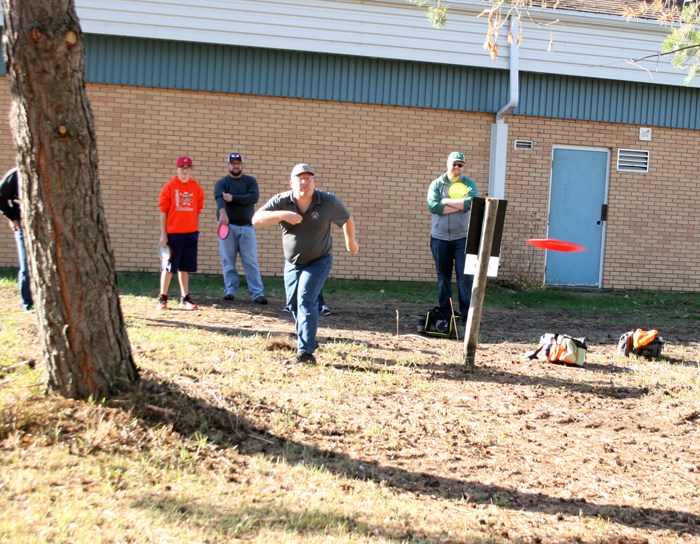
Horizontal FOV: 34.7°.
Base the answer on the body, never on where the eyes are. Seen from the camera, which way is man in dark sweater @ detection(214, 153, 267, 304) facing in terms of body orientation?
toward the camera

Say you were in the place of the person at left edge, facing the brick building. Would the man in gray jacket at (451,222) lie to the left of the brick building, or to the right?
right

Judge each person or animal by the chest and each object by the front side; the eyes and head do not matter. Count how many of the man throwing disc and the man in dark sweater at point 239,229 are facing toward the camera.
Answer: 2

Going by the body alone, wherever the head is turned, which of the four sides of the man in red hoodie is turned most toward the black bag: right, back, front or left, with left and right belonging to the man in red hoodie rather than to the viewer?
left

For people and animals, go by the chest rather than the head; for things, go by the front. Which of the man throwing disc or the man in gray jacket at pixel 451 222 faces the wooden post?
the man in gray jacket

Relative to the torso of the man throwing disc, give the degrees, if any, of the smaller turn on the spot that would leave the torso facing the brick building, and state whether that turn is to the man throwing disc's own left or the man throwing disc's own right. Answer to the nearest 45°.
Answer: approximately 180°

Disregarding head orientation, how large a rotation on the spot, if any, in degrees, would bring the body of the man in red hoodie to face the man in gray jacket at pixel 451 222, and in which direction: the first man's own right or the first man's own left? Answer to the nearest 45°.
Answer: approximately 90° to the first man's own left

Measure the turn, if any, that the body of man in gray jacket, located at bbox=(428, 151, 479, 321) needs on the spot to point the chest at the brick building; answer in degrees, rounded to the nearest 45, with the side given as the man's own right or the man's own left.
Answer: approximately 180°

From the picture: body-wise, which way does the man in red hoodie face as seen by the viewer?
toward the camera
